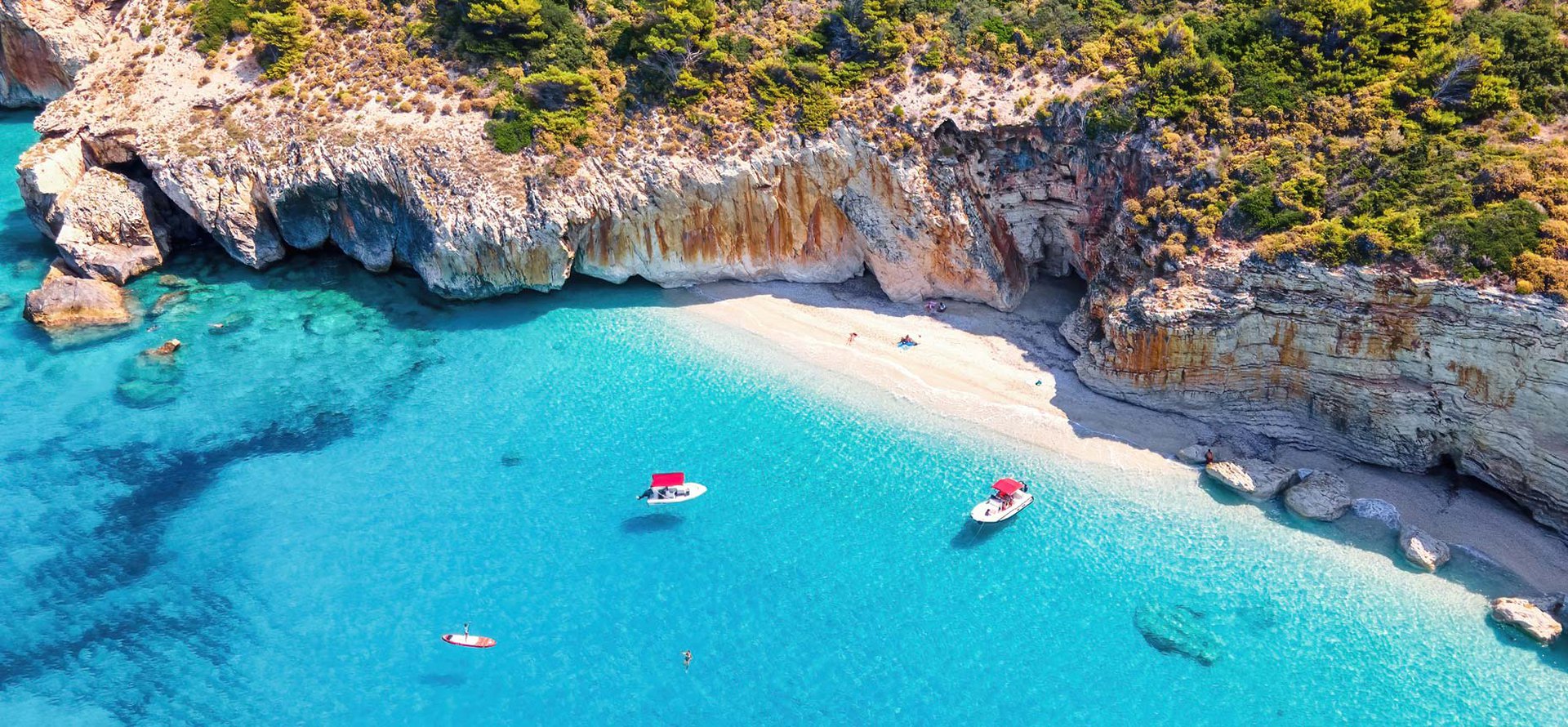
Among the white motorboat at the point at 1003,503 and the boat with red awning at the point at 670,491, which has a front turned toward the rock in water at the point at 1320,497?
the boat with red awning

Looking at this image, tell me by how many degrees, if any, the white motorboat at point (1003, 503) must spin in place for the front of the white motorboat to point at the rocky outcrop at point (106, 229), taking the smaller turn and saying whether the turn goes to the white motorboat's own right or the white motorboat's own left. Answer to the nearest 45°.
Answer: approximately 45° to the white motorboat's own right

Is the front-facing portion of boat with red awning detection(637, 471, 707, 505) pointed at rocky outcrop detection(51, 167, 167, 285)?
no

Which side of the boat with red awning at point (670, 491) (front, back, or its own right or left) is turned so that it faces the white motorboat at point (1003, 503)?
front

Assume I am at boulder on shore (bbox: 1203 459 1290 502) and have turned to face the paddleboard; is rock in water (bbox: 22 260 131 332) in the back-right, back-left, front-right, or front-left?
front-right

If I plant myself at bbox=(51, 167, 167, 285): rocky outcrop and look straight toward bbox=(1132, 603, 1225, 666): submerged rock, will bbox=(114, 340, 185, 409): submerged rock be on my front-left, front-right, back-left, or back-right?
front-right

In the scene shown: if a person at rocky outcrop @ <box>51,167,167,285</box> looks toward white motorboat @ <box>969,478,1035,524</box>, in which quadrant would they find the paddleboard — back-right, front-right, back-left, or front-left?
front-right

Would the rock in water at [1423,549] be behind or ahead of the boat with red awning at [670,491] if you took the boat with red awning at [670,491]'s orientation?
ahead

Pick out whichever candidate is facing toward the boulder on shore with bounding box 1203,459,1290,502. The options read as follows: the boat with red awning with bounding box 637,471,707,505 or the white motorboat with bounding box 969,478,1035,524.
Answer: the boat with red awning

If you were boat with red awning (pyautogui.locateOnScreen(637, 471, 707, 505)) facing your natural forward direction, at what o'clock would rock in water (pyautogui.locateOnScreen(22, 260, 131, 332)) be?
The rock in water is roughly at 7 o'clock from the boat with red awning.

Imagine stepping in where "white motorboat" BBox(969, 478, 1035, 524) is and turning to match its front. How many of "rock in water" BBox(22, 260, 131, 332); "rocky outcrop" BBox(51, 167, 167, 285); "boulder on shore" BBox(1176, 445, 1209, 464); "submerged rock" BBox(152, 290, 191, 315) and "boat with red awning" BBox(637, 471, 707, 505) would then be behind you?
1

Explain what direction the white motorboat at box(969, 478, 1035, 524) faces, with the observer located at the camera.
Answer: facing the viewer and to the left of the viewer

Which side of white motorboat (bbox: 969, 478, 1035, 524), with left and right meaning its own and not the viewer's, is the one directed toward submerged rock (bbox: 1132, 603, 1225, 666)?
left

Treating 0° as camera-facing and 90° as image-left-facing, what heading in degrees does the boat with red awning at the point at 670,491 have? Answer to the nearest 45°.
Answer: approximately 270°

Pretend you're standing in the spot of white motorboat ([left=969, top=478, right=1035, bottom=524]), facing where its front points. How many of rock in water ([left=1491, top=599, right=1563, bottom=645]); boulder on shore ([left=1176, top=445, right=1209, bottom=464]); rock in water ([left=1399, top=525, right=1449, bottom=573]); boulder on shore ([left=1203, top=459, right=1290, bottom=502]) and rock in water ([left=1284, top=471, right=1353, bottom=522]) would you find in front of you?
0

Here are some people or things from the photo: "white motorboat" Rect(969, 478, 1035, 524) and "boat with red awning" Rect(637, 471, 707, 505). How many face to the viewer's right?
1

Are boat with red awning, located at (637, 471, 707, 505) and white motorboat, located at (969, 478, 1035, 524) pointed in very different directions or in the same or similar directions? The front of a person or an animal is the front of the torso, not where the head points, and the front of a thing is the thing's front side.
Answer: very different directions

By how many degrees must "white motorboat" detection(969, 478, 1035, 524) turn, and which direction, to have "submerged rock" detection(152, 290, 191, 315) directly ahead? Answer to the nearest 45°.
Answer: approximately 45° to its right

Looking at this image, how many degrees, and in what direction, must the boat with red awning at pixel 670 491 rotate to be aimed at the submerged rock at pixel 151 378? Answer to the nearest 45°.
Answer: approximately 135° to its left

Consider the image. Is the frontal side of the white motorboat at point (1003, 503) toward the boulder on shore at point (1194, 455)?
no

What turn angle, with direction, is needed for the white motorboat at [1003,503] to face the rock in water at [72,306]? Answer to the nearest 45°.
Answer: approximately 45° to its right

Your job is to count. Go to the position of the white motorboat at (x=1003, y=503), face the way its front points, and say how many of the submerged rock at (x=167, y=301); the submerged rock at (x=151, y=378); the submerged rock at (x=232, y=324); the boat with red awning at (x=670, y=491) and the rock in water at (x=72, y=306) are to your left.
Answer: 0

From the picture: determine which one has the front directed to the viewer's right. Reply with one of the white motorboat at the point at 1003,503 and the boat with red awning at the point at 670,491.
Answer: the boat with red awning

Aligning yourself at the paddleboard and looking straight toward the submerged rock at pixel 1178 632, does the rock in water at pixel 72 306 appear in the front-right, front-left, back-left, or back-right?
back-left
